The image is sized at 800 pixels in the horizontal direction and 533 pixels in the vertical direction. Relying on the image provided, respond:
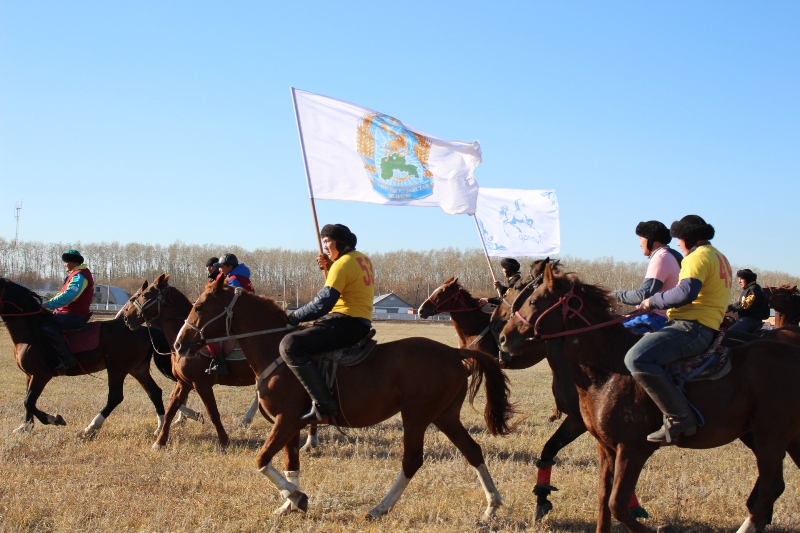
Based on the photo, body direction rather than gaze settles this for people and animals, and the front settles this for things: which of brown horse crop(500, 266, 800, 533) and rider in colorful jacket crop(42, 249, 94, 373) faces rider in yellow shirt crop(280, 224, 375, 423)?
the brown horse

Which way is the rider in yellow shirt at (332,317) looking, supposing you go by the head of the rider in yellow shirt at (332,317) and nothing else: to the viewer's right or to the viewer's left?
to the viewer's left

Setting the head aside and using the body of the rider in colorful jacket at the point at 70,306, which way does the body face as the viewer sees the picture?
to the viewer's left

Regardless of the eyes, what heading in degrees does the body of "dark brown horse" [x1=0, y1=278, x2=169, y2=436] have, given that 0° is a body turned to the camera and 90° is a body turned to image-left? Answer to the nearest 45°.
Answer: approximately 90°

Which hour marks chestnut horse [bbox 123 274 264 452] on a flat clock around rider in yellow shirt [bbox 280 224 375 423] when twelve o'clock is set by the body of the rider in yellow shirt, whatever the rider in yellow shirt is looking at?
The chestnut horse is roughly at 2 o'clock from the rider in yellow shirt.

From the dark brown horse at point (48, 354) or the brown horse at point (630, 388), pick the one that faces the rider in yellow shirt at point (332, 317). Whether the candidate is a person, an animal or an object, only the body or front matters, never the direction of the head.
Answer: the brown horse

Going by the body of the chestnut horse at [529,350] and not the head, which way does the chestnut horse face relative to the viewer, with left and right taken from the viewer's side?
facing to the left of the viewer

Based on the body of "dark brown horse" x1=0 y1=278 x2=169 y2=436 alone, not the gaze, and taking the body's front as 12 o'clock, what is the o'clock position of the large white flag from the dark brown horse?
The large white flag is roughly at 7 o'clock from the dark brown horse.

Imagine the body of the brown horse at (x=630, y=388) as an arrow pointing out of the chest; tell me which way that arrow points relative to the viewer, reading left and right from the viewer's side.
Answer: facing to the left of the viewer

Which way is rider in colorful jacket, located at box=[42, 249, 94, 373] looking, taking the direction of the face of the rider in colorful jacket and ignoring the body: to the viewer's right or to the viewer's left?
to the viewer's left

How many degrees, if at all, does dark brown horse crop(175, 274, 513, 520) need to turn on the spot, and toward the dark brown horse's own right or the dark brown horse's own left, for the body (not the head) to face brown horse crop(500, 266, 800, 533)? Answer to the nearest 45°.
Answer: approximately 135° to the dark brown horse's own left
